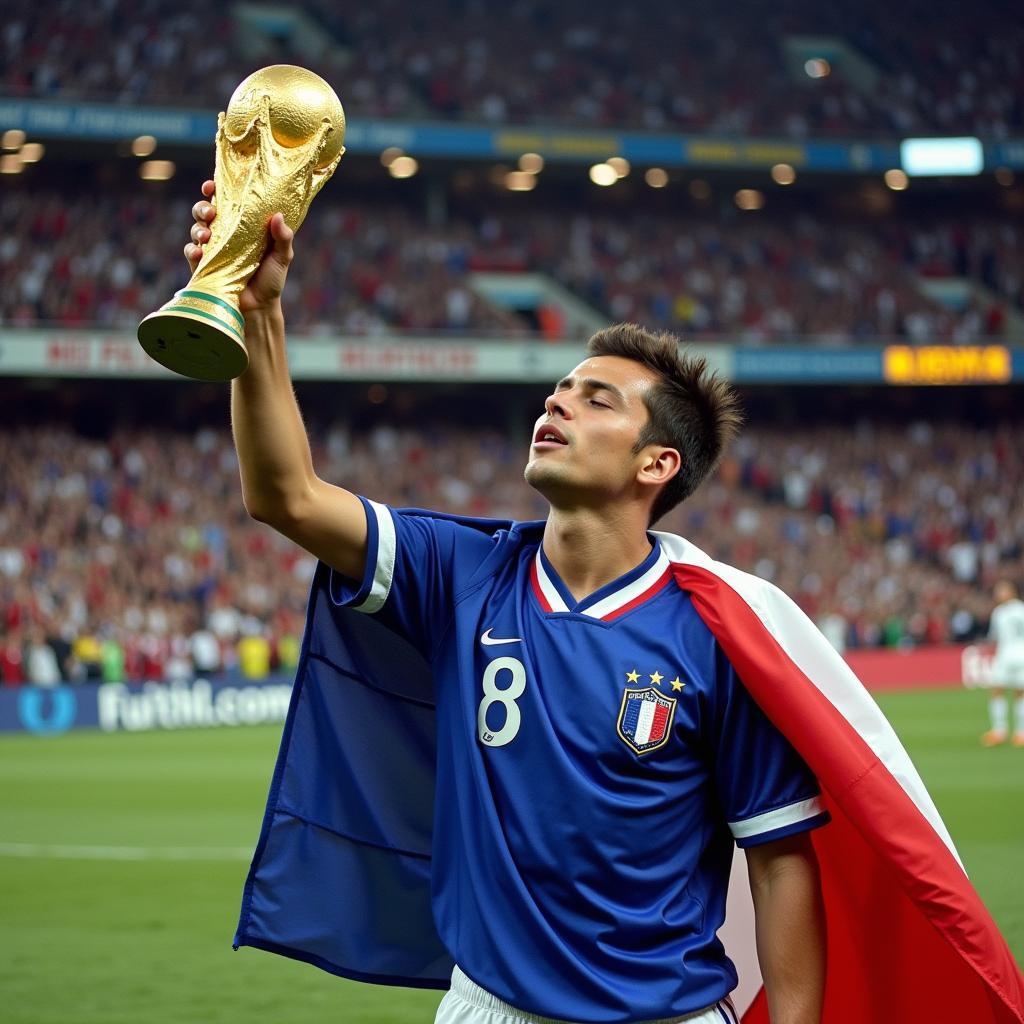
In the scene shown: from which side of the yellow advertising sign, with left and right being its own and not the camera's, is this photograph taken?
front

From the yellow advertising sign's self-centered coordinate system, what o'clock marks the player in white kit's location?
The player in white kit is roughly at 12 o'clock from the yellow advertising sign.

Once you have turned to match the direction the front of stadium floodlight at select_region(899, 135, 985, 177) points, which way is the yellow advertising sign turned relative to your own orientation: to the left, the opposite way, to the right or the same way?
the same way

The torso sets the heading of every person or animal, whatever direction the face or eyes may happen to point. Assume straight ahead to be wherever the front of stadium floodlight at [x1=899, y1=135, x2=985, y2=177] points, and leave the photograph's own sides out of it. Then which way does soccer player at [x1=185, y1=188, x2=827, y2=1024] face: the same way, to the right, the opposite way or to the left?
the same way

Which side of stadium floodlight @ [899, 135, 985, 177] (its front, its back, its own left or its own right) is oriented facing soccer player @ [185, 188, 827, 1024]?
front

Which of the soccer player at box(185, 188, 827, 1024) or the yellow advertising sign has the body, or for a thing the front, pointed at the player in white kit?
the yellow advertising sign

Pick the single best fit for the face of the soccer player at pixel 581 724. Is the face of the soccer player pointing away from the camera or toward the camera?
toward the camera

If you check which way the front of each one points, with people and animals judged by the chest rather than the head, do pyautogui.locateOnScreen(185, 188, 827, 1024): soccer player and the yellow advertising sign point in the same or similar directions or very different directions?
same or similar directions

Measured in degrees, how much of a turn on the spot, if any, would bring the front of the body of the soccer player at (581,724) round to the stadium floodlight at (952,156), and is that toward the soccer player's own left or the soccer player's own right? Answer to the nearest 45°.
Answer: approximately 180°

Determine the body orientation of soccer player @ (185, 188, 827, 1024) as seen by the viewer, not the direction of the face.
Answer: toward the camera

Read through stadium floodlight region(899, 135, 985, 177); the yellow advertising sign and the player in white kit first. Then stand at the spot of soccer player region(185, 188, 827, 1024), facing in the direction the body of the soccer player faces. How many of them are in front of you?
0

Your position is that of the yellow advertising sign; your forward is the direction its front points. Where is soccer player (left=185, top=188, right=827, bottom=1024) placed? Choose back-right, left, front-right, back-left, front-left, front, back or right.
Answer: front

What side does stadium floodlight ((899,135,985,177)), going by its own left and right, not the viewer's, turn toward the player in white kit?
front

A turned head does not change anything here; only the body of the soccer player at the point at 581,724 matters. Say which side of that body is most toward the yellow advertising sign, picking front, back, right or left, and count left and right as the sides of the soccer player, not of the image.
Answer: back

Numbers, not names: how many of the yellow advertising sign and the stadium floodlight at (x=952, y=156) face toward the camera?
2

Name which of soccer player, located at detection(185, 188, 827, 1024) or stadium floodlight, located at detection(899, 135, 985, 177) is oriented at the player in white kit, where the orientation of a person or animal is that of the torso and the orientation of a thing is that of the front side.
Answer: the stadium floodlight

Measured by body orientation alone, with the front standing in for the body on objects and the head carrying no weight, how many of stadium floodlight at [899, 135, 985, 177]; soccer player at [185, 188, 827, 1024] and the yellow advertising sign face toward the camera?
3
